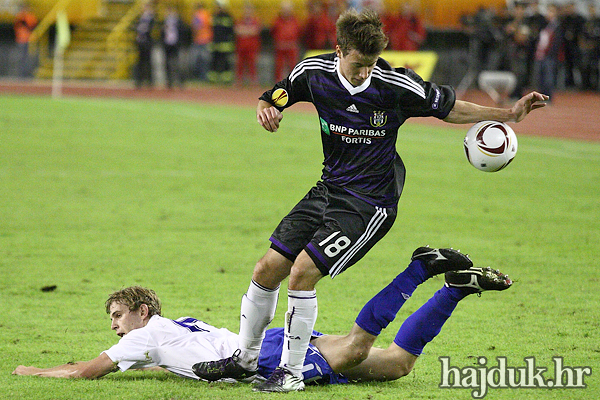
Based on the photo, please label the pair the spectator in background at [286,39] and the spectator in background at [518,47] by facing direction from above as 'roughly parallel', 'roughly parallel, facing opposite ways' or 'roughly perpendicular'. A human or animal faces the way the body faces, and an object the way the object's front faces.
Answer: roughly parallel

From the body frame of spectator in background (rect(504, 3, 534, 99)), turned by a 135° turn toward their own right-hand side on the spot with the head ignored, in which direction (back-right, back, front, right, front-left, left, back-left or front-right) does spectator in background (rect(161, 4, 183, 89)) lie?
front-left

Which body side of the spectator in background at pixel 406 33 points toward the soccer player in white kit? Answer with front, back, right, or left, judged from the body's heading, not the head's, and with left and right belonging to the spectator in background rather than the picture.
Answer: front

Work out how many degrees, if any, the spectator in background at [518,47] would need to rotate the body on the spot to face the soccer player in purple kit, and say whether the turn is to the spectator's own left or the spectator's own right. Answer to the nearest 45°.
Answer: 0° — they already face them

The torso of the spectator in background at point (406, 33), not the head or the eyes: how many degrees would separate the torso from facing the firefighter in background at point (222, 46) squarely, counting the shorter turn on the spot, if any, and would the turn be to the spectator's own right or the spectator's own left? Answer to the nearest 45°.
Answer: approximately 90° to the spectator's own right

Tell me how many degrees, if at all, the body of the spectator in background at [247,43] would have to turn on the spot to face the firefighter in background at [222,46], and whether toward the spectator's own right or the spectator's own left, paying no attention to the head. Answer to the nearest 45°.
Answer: approximately 90° to the spectator's own right

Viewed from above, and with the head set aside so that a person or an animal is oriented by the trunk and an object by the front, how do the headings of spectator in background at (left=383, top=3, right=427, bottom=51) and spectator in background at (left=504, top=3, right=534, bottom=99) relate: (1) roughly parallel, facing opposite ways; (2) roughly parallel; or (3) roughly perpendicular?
roughly parallel

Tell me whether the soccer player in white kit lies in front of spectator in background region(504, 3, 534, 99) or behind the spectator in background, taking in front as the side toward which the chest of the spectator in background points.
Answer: in front

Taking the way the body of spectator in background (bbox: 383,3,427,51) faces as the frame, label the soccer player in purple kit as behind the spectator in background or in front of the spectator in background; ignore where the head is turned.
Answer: in front

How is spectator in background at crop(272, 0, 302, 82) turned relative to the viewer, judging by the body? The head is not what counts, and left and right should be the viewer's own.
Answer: facing the viewer

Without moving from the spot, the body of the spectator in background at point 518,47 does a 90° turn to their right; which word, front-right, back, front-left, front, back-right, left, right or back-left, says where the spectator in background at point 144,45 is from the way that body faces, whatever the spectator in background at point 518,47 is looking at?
front

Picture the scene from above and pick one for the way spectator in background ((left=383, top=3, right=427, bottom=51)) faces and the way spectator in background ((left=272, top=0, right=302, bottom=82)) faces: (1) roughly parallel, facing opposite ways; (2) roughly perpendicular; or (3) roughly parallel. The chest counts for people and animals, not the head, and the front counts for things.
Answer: roughly parallel

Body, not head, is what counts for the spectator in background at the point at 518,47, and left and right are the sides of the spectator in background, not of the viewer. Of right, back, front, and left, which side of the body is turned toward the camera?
front

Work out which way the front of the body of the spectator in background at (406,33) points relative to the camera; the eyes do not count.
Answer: toward the camera
